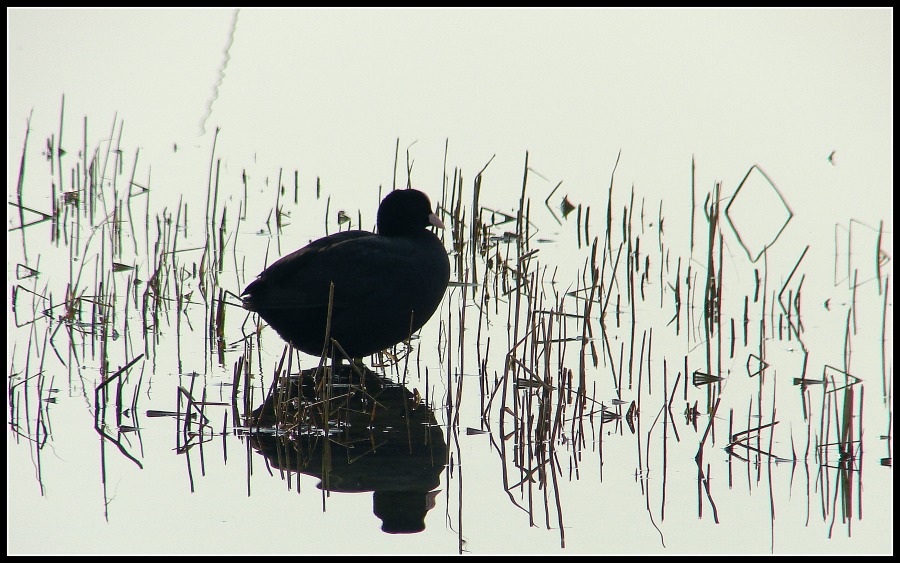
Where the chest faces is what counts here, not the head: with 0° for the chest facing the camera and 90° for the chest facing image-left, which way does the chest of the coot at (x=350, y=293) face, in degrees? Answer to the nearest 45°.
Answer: approximately 270°
